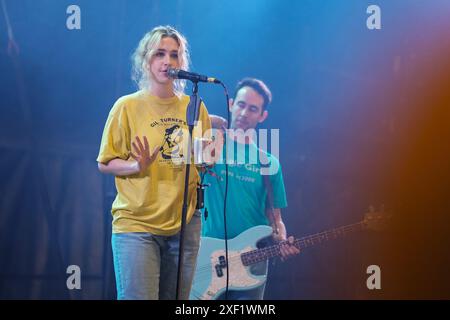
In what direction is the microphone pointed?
to the viewer's left
